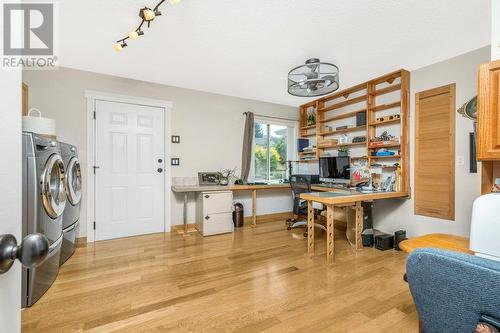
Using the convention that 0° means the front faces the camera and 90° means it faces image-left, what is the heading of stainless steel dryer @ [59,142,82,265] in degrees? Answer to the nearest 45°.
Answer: approximately 270°

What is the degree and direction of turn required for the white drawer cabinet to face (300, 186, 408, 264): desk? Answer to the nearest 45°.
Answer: approximately 45° to its left

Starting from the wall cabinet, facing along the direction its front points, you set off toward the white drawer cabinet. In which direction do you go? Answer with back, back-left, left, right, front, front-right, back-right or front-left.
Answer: front-right

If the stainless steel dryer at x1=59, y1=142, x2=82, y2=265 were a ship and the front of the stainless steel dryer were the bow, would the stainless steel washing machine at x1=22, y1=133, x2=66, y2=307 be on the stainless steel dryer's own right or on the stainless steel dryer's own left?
on the stainless steel dryer's own right

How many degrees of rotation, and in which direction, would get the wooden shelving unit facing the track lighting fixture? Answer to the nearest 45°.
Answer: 0° — it already faces it

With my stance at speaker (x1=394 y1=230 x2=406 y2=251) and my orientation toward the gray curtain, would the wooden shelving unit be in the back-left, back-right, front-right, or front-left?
front-right

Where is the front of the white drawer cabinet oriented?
toward the camera

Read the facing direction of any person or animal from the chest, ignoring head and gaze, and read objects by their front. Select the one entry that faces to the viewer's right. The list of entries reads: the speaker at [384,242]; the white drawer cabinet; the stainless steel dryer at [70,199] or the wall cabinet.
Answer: the stainless steel dryer

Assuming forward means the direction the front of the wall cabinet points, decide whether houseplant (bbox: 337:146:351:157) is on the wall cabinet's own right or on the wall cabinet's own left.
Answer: on the wall cabinet's own right

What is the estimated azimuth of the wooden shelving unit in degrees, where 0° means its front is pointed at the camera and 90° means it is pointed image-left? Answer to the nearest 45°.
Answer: approximately 45°

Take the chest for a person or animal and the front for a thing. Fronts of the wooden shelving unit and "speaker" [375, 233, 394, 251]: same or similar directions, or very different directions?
same or similar directions

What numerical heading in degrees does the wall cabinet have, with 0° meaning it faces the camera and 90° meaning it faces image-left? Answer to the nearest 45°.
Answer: approximately 45°

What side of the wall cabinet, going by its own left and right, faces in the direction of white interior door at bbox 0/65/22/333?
front

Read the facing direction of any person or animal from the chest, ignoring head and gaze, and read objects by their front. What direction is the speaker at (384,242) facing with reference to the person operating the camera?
facing the viewer and to the left of the viewer
